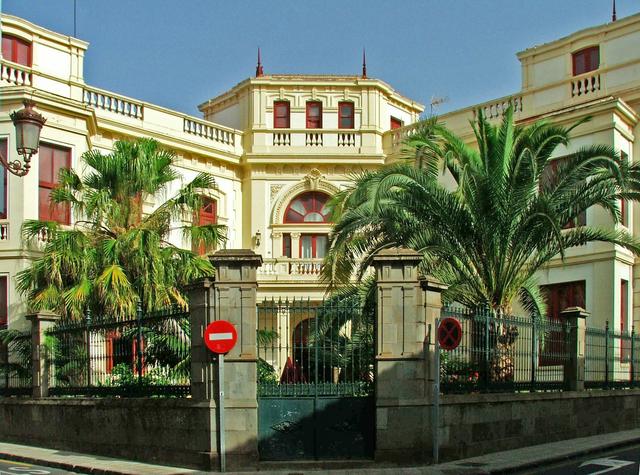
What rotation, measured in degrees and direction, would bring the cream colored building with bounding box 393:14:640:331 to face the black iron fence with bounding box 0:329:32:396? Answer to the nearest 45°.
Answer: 0° — it already faces it

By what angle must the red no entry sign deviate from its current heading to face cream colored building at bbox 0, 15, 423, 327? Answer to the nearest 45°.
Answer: approximately 180°

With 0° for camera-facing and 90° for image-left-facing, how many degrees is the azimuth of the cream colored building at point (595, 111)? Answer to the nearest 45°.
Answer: approximately 45°

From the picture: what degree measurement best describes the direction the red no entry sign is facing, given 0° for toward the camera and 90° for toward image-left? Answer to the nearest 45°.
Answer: approximately 0°

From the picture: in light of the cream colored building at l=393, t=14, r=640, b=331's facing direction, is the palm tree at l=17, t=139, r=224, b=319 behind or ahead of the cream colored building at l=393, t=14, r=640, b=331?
ahead

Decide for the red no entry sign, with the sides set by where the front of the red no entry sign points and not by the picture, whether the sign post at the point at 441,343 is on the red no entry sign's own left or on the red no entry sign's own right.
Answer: on the red no entry sign's own left

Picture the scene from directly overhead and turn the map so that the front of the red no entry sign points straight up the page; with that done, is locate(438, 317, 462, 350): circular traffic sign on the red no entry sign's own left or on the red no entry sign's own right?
on the red no entry sign's own left

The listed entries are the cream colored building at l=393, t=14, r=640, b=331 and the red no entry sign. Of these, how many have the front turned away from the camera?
0

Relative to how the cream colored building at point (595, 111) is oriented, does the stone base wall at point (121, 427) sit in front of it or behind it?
in front
